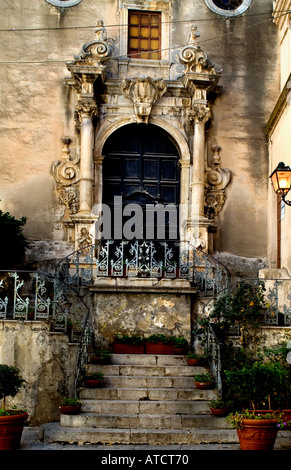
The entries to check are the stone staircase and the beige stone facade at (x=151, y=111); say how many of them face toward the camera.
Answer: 2

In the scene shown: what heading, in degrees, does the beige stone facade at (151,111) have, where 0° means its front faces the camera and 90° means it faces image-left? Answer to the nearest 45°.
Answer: approximately 0°

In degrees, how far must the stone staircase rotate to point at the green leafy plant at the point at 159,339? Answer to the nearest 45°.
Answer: approximately 180°

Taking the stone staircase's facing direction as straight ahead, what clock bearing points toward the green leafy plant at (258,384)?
The green leafy plant is roughly at 10 o'clock from the stone staircase.

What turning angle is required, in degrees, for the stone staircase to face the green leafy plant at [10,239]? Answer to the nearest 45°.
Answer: approximately 135° to its right
